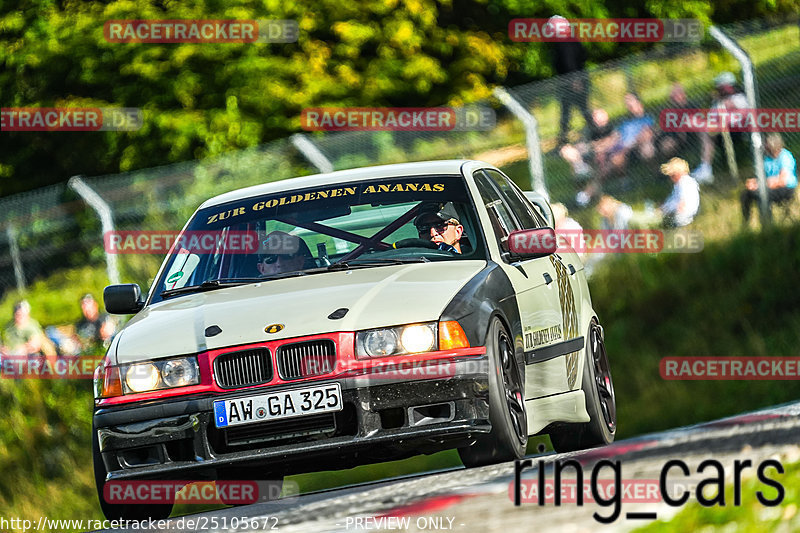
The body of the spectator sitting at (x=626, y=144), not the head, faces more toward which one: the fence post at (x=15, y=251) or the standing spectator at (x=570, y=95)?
the fence post

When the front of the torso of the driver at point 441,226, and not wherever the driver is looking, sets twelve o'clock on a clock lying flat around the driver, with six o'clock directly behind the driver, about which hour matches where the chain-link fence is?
The chain-link fence is roughly at 5 o'clock from the driver.

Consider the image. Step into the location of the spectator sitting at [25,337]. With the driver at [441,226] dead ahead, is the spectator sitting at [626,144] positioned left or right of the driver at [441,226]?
left

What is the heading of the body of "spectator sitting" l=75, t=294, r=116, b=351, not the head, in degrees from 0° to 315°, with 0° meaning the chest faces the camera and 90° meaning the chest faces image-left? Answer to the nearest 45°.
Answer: approximately 0°

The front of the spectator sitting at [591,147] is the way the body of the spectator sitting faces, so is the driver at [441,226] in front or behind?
in front

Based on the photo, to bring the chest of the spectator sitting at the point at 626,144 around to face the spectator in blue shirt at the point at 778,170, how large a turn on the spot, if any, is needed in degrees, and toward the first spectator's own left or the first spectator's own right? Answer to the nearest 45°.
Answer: approximately 90° to the first spectator's own left

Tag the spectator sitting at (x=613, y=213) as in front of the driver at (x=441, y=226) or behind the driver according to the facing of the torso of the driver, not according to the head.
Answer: behind

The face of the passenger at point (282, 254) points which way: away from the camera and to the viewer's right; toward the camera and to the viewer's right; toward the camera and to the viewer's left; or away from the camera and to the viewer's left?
toward the camera and to the viewer's left
